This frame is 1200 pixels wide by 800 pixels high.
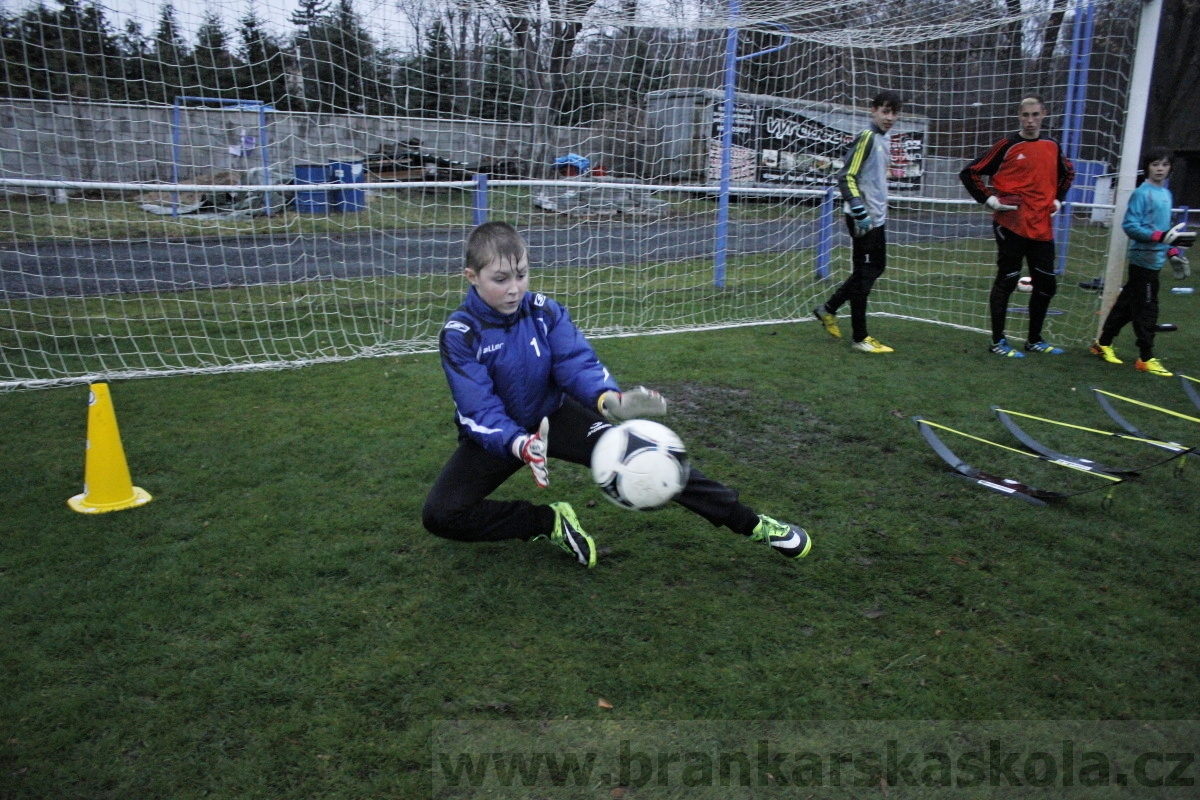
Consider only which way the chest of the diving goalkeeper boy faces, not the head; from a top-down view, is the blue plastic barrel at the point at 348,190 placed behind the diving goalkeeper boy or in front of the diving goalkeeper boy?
behind

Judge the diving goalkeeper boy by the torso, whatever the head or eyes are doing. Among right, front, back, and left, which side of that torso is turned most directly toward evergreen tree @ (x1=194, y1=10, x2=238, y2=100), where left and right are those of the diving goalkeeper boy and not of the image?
back

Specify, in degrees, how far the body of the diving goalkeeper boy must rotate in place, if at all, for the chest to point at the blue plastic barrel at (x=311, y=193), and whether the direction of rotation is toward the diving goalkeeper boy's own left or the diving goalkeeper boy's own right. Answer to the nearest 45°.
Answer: approximately 180°

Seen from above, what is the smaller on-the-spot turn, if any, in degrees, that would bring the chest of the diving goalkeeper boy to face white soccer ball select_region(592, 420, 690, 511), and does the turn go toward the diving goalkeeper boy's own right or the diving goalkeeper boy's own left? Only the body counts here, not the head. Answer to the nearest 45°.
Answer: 0° — they already face it

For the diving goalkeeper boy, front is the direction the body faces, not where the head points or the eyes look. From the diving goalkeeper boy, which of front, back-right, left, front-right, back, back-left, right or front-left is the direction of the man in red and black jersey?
left

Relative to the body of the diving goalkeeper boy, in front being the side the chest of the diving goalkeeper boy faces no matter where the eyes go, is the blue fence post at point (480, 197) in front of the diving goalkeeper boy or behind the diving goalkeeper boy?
behind

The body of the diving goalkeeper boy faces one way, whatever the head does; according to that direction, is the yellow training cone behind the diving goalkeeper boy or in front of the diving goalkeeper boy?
behind

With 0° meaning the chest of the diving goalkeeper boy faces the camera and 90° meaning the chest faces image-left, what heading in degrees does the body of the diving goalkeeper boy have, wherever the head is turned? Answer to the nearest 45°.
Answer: approximately 315°

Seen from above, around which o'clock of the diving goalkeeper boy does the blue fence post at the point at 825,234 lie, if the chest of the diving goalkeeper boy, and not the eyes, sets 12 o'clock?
The blue fence post is roughly at 8 o'clock from the diving goalkeeper boy.
